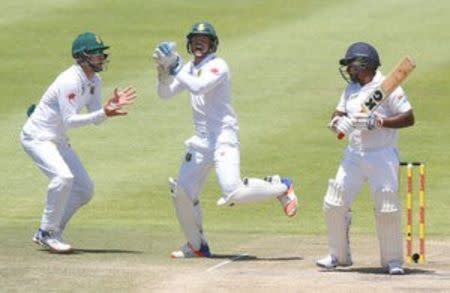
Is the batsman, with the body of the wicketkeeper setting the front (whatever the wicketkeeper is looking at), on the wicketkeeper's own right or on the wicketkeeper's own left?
on the wicketkeeper's own left

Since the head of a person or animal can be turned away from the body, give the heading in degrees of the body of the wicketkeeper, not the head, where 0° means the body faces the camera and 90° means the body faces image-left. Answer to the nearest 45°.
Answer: approximately 45°
